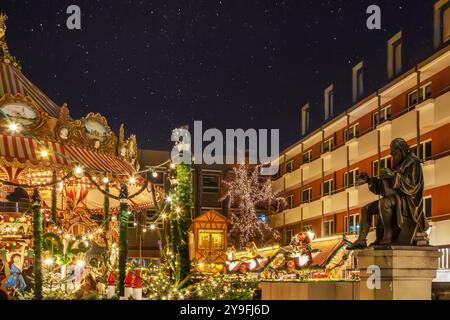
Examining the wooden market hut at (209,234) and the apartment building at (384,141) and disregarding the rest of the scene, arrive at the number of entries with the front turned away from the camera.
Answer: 0

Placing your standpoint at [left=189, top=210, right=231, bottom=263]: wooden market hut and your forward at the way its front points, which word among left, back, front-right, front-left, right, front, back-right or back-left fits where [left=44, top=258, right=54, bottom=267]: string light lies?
front

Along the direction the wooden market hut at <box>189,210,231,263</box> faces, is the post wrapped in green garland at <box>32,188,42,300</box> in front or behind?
in front

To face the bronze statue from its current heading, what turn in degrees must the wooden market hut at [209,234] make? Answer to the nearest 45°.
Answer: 0° — it already faces it

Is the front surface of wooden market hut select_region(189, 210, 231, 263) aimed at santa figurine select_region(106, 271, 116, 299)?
yes

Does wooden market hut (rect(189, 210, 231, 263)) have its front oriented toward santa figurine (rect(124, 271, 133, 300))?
yes

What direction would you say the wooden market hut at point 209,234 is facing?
toward the camera

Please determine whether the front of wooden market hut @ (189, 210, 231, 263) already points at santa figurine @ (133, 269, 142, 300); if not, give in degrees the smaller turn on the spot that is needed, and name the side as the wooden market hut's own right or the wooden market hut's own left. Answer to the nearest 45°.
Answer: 0° — it already faces it

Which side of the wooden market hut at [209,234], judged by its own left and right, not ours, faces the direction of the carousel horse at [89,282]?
front

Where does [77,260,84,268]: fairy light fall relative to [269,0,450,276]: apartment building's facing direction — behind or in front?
in front

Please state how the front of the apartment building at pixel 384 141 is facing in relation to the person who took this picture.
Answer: facing the viewer and to the left of the viewer

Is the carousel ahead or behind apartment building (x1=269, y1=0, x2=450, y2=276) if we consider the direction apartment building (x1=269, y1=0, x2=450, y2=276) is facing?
ahead
